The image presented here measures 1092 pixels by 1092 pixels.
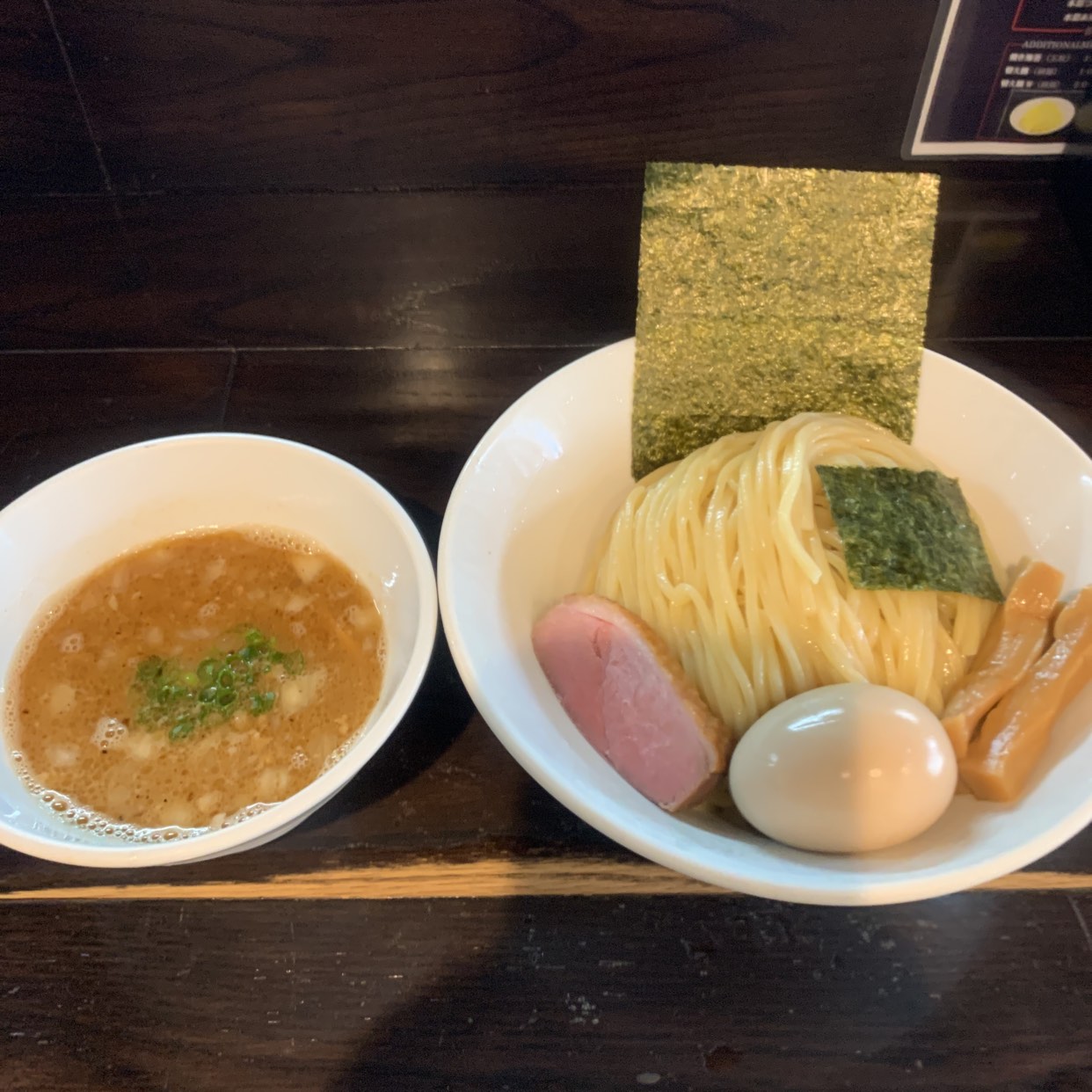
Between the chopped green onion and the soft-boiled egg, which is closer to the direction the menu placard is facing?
the soft-boiled egg

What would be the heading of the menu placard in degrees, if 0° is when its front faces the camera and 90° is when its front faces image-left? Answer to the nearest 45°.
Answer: approximately 0°

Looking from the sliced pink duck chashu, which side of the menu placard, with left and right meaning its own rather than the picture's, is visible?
front

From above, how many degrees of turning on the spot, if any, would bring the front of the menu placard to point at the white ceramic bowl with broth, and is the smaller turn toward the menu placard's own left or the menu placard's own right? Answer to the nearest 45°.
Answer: approximately 45° to the menu placard's own right

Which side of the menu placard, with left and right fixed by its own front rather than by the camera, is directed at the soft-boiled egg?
front

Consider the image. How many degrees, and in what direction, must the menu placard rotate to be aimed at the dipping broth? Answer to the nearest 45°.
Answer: approximately 45° to its right

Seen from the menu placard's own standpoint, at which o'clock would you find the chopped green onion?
The chopped green onion is roughly at 1 o'clock from the menu placard.
